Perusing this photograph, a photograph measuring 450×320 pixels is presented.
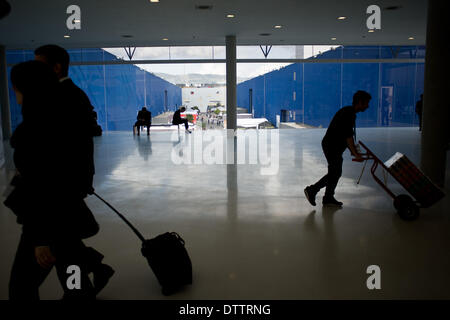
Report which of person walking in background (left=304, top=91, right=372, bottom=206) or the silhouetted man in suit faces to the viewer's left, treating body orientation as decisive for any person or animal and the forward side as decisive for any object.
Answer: the silhouetted man in suit

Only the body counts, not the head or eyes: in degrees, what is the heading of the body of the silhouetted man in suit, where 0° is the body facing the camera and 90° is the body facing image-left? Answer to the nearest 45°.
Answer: approximately 90°

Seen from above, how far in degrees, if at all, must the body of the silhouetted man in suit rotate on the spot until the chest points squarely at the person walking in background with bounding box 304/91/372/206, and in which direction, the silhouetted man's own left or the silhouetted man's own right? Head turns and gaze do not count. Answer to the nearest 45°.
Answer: approximately 135° to the silhouetted man's own right

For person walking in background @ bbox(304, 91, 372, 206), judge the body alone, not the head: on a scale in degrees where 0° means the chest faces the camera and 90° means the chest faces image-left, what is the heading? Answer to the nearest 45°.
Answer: approximately 270°

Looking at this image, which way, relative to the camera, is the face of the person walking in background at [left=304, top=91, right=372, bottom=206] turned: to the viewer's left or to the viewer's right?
to the viewer's right

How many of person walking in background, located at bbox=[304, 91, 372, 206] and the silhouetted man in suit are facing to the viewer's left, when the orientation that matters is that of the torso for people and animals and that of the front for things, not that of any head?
1

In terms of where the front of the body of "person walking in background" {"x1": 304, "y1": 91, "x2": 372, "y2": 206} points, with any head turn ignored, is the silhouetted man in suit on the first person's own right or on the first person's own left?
on the first person's own right
